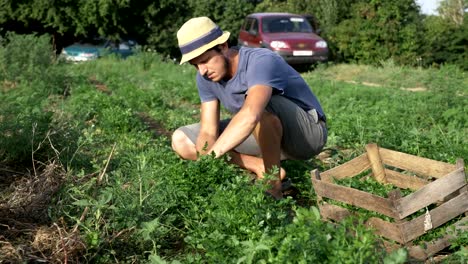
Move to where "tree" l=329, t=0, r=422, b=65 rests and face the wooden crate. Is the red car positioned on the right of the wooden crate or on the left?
right

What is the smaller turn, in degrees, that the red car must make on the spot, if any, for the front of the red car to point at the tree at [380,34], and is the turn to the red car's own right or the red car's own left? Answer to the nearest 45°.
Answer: approximately 90° to the red car's own left

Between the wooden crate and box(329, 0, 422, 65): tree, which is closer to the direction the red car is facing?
the wooden crate

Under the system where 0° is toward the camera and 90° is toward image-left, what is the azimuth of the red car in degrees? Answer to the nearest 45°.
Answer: approximately 315°

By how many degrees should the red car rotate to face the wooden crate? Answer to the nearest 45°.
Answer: approximately 45° to its right
